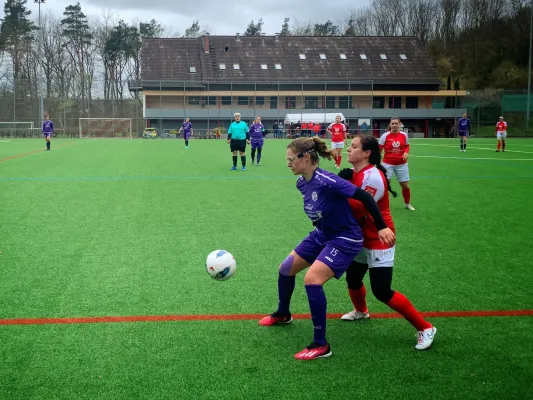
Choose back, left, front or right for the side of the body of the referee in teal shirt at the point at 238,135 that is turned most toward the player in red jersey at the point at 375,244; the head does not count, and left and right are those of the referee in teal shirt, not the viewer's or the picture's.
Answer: front

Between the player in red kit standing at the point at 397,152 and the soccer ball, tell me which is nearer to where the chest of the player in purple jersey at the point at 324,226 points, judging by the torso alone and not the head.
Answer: the soccer ball

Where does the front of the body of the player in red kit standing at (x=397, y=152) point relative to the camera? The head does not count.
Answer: toward the camera

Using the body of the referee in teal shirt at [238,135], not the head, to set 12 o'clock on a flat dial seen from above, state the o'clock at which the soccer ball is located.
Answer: The soccer ball is roughly at 12 o'clock from the referee in teal shirt.

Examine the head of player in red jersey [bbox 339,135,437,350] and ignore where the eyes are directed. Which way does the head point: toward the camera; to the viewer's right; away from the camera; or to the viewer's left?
to the viewer's left

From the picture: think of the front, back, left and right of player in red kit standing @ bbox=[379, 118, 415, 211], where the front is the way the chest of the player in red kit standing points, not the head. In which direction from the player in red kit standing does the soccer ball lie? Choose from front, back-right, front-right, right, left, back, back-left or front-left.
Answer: front

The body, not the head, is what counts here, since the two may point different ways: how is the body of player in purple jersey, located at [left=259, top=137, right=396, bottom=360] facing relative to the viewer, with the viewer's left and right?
facing the viewer and to the left of the viewer

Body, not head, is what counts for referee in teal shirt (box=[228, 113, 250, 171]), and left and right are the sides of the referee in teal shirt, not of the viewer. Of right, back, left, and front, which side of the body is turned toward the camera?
front

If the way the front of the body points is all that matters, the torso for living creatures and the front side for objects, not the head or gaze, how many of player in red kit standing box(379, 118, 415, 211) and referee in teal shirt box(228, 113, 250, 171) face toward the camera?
2

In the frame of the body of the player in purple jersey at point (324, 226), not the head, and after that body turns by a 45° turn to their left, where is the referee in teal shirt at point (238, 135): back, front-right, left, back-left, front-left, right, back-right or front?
back
